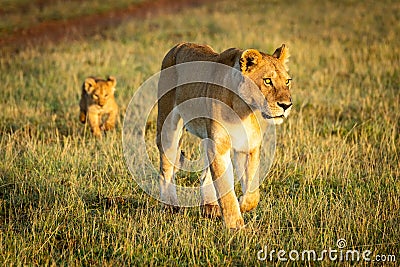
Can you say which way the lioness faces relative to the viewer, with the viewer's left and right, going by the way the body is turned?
facing the viewer and to the right of the viewer

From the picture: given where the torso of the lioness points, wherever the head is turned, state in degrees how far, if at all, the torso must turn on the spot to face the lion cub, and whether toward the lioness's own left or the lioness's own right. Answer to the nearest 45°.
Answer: approximately 180°
